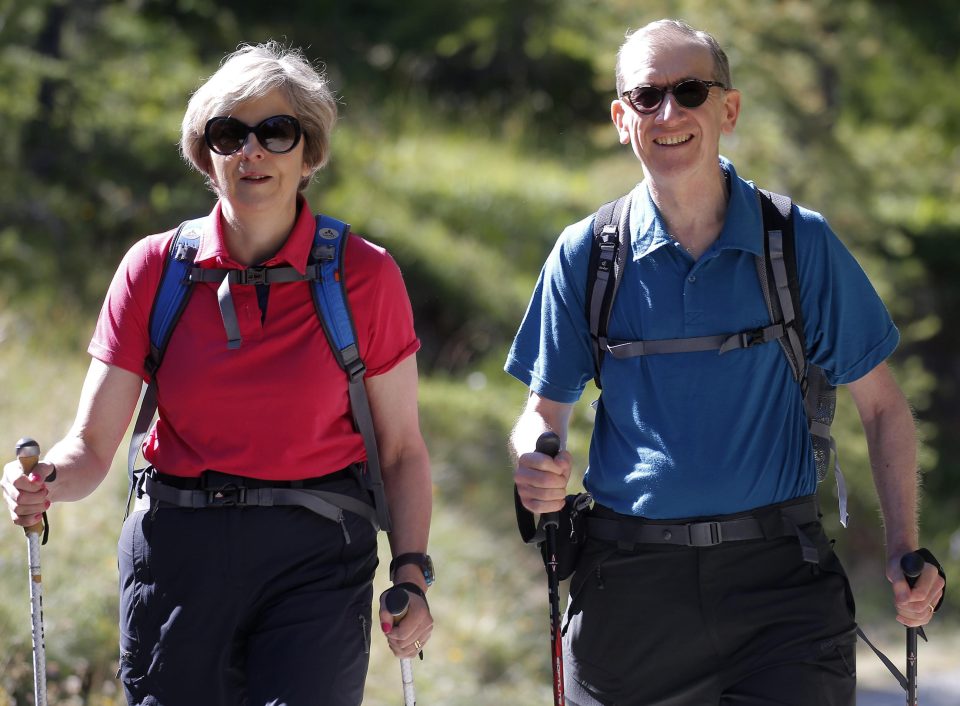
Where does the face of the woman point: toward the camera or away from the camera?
toward the camera

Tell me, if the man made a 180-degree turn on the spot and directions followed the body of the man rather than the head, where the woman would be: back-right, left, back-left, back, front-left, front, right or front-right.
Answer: left

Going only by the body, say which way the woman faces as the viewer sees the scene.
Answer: toward the camera

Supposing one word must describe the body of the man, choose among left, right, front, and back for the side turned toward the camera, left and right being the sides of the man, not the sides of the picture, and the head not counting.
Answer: front

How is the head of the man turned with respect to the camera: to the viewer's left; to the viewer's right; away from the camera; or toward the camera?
toward the camera
